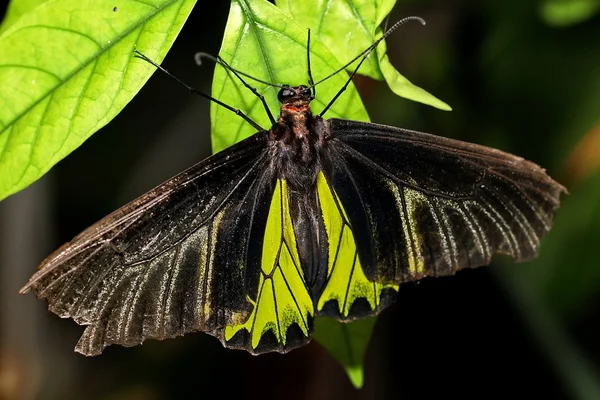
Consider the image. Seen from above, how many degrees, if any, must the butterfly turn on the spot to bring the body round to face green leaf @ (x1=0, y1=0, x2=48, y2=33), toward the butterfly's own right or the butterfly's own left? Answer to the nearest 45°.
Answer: approximately 90° to the butterfly's own left

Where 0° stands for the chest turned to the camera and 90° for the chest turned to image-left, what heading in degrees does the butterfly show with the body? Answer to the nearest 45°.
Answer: approximately 180°
